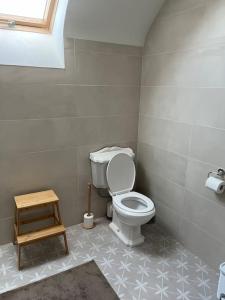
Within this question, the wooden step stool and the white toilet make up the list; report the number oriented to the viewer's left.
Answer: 0

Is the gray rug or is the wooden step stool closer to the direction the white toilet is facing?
the gray rug

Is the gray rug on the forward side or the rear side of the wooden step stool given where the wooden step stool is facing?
on the forward side

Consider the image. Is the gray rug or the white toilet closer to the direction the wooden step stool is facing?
the gray rug

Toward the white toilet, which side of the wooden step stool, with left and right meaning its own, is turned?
left

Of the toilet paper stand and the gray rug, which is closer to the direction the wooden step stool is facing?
the gray rug

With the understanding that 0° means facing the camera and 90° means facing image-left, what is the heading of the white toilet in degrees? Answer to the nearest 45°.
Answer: approximately 315°

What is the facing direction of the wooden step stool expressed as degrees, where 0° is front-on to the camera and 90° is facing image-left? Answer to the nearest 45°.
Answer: approximately 0°

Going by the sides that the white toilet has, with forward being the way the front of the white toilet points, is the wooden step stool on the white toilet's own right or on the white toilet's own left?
on the white toilet's own right
